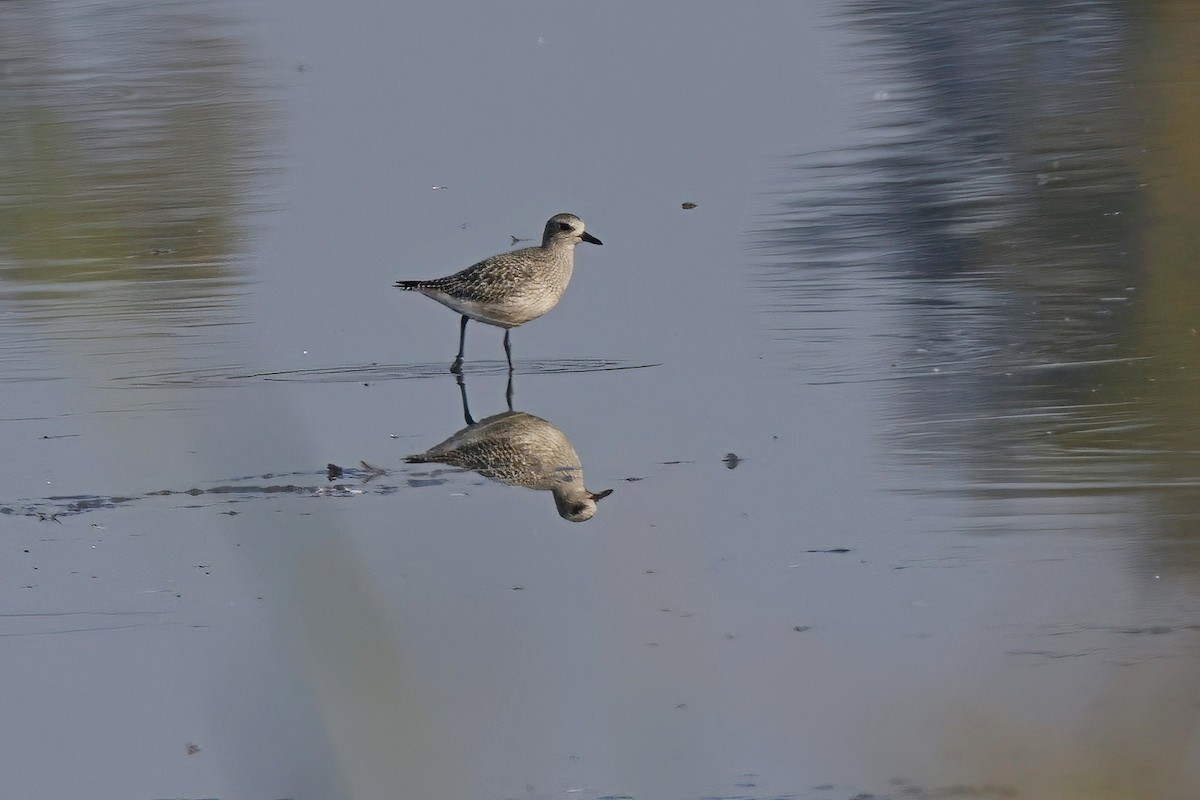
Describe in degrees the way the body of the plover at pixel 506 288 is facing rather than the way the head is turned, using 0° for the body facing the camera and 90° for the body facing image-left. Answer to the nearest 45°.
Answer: approximately 270°
